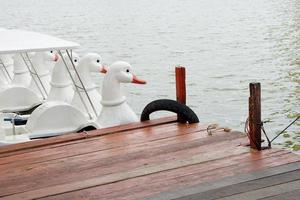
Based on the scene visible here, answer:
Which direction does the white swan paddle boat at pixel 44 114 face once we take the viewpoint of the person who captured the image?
facing to the right of the viewer

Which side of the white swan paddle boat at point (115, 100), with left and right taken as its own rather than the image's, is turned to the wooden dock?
right

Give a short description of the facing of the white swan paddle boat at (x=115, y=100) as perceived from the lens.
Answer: facing to the right of the viewer

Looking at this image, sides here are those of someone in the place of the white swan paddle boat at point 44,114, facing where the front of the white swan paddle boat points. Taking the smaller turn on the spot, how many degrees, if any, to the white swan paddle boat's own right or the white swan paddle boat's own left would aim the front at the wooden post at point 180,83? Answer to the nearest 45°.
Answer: approximately 45° to the white swan paddle boat's own right
